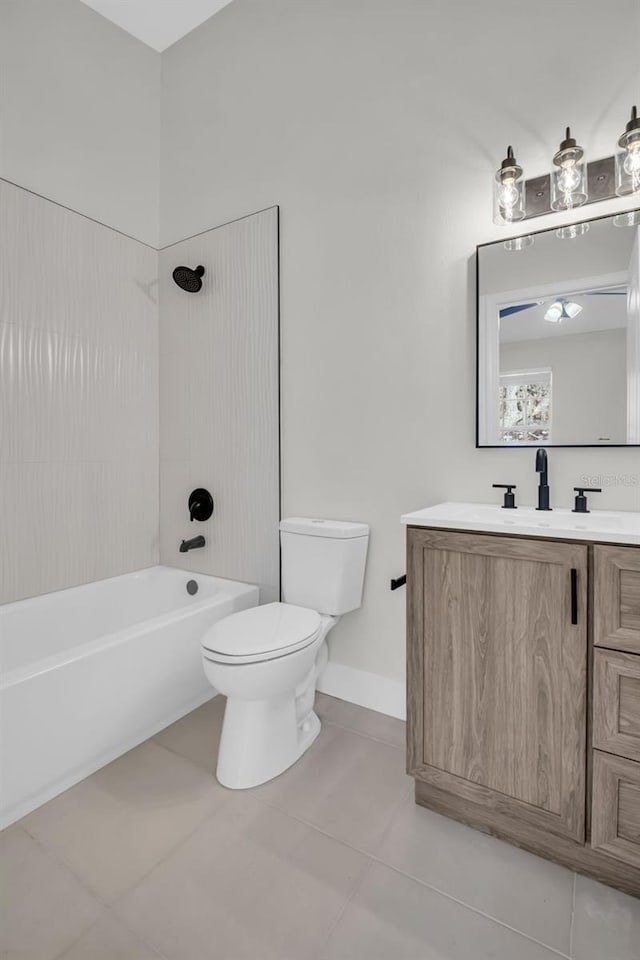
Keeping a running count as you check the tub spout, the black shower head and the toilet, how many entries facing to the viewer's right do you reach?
0

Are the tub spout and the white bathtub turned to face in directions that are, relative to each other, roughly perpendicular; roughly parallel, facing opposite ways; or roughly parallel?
roughly perpendicular

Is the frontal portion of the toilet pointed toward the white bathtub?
no

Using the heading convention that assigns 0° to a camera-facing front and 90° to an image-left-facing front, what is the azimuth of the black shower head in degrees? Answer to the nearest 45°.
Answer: approximately 45°

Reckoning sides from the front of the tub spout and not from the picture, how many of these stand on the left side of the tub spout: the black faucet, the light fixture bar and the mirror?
3

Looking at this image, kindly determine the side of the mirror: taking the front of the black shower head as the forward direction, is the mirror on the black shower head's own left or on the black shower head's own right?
on the black shower head's own left

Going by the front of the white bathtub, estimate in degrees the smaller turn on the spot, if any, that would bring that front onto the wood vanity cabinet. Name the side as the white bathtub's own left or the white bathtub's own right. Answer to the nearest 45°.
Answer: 0° — it already faces it

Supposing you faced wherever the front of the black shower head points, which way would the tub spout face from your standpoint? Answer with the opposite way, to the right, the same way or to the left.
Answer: the same way

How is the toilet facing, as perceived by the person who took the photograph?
facing the viewer and to the left of the viewer

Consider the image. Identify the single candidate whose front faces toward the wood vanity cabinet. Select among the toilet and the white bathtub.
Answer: the white bathtub

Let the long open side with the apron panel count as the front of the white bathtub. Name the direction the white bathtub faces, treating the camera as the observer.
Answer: facing the viewer and to the right of the viewer

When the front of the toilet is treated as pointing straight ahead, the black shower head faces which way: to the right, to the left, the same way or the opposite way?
the same way

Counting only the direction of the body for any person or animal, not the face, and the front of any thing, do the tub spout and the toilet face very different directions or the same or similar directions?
same or similar directions

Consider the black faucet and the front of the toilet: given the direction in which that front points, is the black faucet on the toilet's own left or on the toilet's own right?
on the toilet's own left

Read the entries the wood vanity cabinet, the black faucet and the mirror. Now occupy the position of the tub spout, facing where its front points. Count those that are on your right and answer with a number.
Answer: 0

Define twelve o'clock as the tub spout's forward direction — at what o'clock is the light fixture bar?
The light fixture bar is roughly at 9 o'clock from the tub spout.

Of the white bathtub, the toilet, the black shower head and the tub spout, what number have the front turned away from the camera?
0

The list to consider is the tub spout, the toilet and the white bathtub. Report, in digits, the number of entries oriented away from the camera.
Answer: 0

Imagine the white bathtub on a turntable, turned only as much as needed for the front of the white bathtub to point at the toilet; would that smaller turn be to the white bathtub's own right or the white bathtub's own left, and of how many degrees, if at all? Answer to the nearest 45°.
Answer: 0° — it already faces it

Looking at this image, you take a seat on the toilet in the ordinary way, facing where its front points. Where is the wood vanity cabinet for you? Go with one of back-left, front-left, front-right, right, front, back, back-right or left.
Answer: left

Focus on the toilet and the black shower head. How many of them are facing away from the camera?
0
